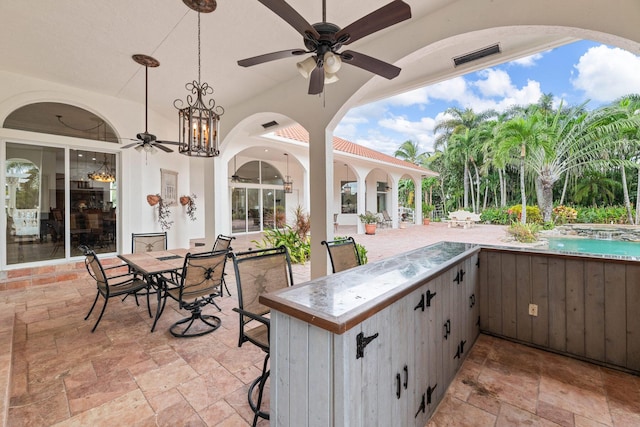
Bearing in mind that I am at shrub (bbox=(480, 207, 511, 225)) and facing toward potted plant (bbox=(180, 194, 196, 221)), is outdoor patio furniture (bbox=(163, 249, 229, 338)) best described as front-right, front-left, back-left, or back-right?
front-left

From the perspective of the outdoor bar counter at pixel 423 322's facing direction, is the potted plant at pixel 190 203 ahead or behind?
behind

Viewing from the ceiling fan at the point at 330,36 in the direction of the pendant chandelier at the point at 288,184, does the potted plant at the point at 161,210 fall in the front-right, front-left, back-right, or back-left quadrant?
front-left

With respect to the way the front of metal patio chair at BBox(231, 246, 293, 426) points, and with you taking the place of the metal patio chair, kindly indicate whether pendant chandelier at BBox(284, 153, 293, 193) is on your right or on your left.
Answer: on your left

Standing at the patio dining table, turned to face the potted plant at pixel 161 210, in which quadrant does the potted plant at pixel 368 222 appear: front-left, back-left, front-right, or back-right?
front-right

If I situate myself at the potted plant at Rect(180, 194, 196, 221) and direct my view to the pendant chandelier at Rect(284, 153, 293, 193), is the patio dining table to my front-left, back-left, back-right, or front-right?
back-right

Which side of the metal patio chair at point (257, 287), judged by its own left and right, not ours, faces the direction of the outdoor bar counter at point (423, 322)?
front
